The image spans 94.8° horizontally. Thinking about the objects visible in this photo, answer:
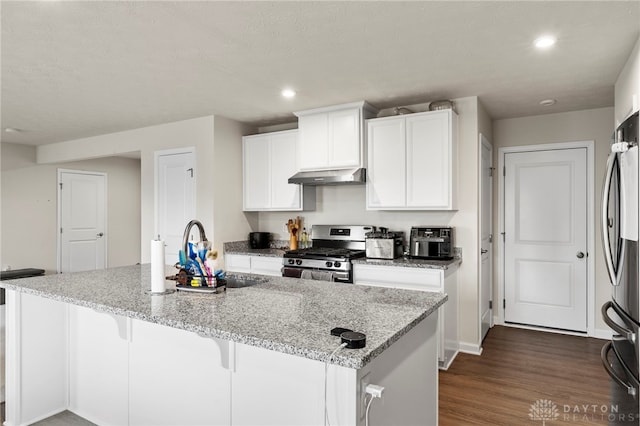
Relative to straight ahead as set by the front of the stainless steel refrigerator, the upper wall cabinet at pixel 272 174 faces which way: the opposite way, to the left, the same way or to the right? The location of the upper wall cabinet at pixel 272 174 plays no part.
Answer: to the left

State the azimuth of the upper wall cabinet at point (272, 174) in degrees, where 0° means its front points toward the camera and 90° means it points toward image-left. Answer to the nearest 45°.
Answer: approximately 45°

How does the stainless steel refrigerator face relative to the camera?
to the viewer's left

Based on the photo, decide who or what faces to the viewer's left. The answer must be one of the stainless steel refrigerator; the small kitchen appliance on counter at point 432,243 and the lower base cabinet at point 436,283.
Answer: the stainless steel refrigerator

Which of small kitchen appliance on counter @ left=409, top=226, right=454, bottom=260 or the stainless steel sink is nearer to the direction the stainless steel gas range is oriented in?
the stainless steel sink

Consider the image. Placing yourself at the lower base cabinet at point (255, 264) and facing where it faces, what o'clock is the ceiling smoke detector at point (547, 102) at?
The ceiling smoke detector is roughly at 8 o'clock from the lower base cabinet.

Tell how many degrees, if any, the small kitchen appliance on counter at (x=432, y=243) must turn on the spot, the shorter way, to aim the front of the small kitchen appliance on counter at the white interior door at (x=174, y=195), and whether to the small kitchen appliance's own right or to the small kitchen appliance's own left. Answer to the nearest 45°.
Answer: approximately 90° to the small kitchen appliance's own right

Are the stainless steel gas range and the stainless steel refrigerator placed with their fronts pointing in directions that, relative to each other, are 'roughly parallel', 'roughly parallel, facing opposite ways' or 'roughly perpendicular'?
roughly perpendicular
